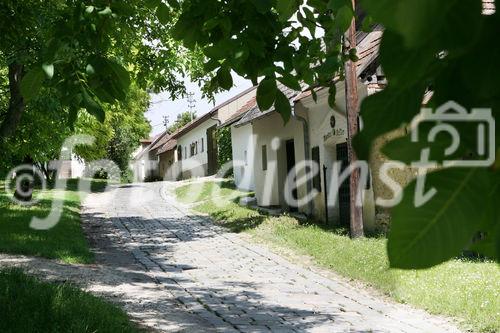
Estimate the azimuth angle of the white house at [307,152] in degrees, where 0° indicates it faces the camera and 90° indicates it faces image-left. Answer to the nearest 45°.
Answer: approximately 45°

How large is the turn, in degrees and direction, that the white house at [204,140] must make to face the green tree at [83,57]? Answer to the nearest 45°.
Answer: approximately 45° to its left

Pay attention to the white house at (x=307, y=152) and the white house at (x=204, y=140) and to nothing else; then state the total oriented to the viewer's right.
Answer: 0

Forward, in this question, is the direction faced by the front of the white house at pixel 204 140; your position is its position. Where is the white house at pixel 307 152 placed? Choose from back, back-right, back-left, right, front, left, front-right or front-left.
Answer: front-left

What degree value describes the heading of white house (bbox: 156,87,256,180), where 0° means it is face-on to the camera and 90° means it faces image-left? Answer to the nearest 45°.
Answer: approximately 45°

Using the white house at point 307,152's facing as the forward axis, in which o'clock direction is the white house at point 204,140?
the white house at point 204,140 is roughly at 4 o'clock from the white house at point 307,152.

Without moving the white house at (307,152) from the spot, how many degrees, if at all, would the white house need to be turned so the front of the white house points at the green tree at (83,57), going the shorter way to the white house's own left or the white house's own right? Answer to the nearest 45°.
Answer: approximately 45° to the white house's own left

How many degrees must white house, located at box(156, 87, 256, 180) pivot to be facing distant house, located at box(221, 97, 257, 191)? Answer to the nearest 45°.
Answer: approximately 45° to its left

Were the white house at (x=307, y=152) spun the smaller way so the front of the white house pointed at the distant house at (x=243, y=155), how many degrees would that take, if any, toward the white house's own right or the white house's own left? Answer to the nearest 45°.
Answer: approximately 135° to the white house's own right

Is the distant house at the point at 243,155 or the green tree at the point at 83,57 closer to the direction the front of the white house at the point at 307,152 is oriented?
the green tree
